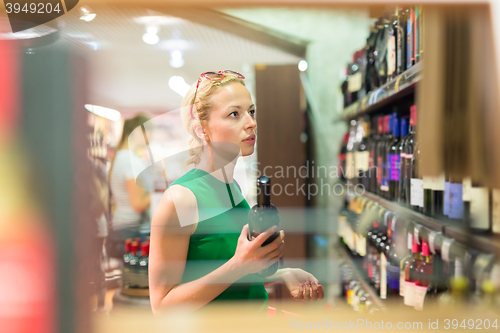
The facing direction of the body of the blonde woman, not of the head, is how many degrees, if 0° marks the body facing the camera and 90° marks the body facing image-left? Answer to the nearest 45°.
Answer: approximately 315°

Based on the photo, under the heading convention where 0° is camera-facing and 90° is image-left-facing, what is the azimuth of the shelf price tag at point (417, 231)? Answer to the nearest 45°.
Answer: approximately 45°

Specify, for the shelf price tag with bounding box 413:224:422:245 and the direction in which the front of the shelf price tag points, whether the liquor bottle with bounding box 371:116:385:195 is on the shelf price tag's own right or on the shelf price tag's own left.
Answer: on the shelf price tag's own right

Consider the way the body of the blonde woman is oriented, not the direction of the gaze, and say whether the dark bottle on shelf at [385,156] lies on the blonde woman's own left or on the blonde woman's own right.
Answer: on the blonde woman's own left
